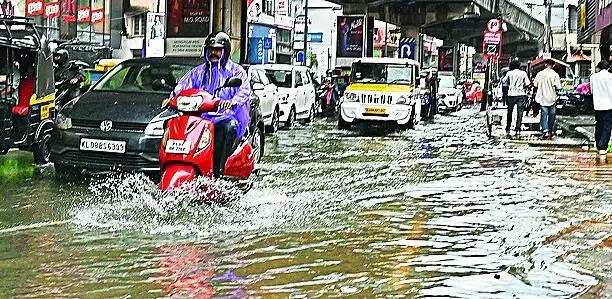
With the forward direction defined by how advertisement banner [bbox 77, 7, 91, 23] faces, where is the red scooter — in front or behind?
in front

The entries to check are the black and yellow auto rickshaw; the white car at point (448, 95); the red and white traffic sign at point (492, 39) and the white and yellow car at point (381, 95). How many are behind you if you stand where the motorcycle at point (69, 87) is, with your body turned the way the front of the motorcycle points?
3

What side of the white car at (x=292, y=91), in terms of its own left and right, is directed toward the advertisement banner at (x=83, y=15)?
right

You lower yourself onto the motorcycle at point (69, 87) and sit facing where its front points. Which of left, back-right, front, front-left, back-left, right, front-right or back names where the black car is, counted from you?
front-left

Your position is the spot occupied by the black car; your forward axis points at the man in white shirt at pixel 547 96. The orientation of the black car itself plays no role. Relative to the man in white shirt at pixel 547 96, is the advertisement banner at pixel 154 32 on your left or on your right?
left

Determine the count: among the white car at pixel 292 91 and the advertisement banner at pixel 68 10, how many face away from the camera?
0

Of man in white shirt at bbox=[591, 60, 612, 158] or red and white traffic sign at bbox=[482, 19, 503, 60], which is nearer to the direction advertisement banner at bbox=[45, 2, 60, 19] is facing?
the man in white shirt

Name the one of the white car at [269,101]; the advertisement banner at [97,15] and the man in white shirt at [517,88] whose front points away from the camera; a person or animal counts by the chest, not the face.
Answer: the man in white shirt

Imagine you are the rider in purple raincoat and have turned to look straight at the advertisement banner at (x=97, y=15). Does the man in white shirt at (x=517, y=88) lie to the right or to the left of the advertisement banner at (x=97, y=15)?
right

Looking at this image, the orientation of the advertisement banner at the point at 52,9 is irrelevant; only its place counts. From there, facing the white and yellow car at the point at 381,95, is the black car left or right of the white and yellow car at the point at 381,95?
right

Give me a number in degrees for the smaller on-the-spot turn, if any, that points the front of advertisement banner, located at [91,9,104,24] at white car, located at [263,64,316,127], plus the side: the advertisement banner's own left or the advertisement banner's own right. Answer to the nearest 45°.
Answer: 0° — it already faces it
